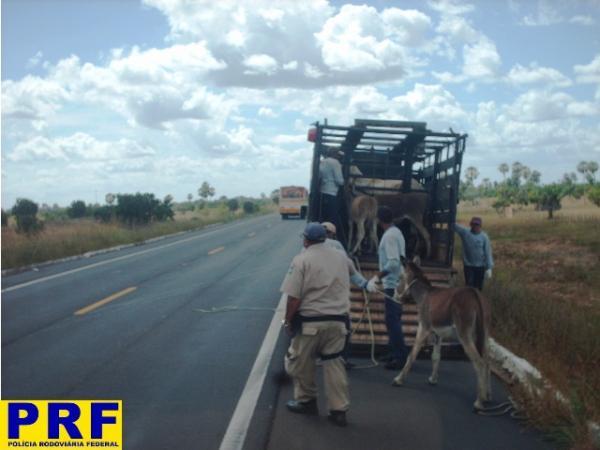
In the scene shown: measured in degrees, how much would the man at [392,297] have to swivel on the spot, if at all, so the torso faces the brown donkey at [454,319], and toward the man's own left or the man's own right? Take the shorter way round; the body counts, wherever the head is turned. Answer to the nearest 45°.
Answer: approximately 135° to the man's own left

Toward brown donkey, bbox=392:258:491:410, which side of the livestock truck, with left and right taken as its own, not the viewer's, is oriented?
back

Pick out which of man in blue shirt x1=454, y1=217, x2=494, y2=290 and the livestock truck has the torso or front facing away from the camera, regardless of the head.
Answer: the livestock truck

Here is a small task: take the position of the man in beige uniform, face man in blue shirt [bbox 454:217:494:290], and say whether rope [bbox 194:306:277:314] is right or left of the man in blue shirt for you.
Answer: left

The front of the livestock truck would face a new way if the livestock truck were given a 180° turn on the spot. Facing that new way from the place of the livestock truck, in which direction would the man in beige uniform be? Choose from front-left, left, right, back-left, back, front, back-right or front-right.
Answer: front

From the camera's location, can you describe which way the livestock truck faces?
facing away from the viewer

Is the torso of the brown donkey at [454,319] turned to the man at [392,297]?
yes

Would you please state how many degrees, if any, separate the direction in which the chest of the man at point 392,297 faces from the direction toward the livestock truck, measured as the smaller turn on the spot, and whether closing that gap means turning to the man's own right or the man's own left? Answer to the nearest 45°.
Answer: approximately 90° to the man's own right

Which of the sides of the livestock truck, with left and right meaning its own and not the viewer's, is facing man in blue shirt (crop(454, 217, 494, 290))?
right

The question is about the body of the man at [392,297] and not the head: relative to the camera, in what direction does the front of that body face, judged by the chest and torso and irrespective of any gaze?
to the viewer's left

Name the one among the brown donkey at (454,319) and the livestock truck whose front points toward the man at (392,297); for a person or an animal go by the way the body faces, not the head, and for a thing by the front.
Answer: the brown donkey

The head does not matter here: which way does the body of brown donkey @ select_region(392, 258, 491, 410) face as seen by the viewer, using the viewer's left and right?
facing away from the viewer and to the left of the viewer

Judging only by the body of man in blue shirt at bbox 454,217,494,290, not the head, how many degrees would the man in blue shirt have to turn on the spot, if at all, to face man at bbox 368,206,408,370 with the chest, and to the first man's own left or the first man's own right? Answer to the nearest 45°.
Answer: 0° — they already face them
